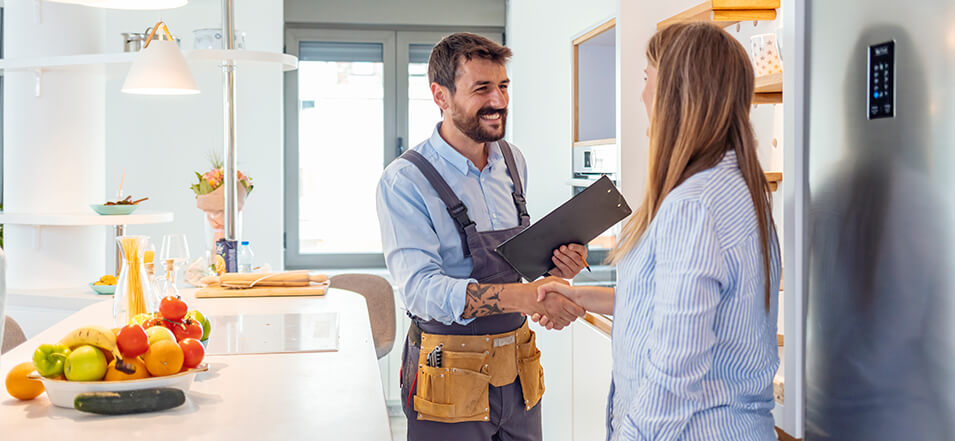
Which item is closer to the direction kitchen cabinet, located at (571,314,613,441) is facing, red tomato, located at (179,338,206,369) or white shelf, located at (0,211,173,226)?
the red tomato

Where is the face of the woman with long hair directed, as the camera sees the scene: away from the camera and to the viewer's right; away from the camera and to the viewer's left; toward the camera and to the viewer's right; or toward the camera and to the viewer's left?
away from the camera and to the viewer's left

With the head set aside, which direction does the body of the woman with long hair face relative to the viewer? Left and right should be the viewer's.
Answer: facing away from the viewer and to the left of the viewer

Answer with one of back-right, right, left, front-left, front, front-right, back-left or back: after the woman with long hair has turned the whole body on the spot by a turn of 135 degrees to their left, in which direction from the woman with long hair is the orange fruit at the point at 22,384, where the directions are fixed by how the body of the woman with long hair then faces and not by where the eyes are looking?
right

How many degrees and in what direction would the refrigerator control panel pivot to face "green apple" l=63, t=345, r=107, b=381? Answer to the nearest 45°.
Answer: approximately 45° to its right

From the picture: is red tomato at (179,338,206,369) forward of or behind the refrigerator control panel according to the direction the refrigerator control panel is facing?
forward

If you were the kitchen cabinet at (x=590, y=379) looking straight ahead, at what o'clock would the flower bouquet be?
The flower bouquet is roughly at 2 o'clock from the kitchen cabinet.

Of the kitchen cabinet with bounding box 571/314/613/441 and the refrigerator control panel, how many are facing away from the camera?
0

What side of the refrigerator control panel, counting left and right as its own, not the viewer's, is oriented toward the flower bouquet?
right

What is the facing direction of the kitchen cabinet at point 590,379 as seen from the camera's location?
facing the viewer and to the left of the viewer

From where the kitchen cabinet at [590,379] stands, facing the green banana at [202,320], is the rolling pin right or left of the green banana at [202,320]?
right

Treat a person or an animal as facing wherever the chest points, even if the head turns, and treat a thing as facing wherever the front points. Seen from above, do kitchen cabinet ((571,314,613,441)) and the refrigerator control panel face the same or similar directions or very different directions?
same or similar directions

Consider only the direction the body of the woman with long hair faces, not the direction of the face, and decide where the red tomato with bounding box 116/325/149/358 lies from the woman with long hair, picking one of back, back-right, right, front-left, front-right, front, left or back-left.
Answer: front-left

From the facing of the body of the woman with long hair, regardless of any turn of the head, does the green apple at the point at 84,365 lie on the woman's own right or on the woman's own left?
on the woman's own left

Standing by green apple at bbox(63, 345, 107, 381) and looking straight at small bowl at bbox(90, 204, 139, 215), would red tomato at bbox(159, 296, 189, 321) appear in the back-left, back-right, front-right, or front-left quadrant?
front-right
